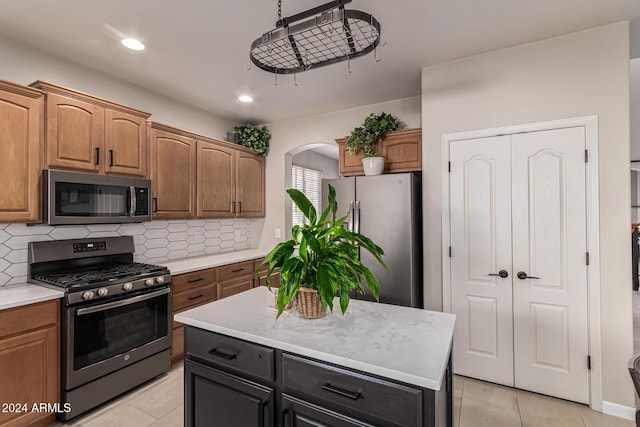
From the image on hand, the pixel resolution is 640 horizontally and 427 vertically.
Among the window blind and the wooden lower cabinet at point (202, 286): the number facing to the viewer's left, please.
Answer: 0

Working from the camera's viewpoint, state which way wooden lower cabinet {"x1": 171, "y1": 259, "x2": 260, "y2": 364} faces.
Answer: facing the viewer and to the right of the viewer

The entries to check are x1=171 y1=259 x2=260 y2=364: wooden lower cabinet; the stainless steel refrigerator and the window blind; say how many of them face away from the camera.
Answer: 0

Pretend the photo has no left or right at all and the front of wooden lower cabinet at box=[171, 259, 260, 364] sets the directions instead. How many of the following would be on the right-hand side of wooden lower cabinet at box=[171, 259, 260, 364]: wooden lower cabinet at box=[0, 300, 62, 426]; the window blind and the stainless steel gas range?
2

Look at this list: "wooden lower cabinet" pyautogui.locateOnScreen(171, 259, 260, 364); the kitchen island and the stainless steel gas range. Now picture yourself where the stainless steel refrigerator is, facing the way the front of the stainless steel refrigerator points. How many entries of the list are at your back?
0

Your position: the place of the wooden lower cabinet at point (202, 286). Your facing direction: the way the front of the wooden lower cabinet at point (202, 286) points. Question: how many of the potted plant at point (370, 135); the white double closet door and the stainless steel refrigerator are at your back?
0

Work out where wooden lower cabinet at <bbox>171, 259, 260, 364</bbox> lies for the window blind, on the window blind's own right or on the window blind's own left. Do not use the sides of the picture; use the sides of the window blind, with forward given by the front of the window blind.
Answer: on the window blind's own right

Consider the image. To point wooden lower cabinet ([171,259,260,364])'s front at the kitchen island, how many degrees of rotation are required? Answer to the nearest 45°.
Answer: approximately 45° to its right

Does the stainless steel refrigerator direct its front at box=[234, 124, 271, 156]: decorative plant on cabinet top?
no

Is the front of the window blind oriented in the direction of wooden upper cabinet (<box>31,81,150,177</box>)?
no

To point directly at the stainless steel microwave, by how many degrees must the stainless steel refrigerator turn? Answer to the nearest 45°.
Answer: approximately 45° to its right

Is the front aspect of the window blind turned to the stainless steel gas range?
no
